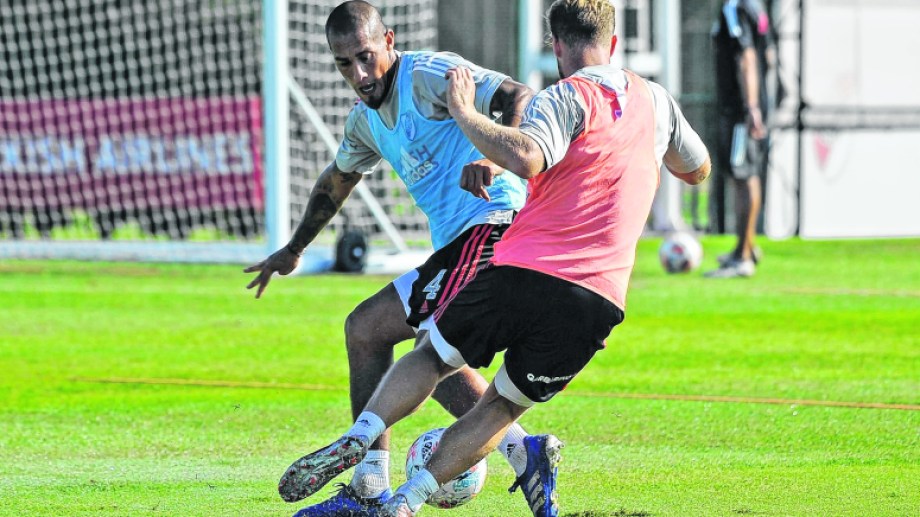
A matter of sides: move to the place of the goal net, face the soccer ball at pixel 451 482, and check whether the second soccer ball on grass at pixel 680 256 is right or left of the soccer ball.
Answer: left

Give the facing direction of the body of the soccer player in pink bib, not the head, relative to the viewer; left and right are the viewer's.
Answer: facing away from the viewer and to the left of the viewer

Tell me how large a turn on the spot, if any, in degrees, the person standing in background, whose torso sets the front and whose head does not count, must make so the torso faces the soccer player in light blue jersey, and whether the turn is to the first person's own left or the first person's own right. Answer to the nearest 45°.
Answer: approximately 90° to the first person's own left

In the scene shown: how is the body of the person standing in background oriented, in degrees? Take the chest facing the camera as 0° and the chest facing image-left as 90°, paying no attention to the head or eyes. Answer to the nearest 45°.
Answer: approximately 90°

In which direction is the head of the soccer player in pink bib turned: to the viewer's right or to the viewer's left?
to the viewer's left

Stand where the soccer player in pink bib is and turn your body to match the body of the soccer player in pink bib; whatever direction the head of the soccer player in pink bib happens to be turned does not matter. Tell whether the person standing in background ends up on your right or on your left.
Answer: on your right

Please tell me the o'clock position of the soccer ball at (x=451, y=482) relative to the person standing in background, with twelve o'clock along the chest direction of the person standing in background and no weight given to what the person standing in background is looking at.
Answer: The soccer ball is roughly at 9 o'clock from the person standing in background.

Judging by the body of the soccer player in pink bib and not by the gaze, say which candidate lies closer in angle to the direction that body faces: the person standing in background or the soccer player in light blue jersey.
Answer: the soccer player in light blue jersey

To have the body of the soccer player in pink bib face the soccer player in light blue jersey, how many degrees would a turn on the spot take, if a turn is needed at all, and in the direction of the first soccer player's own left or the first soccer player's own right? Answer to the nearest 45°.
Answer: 0° — they already face them
